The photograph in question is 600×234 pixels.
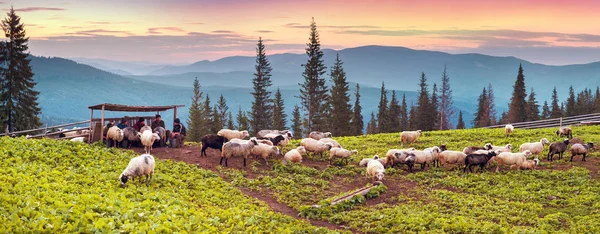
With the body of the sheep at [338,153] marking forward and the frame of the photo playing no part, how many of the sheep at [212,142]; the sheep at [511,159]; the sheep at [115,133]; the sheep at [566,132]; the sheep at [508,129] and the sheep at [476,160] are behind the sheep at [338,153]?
2

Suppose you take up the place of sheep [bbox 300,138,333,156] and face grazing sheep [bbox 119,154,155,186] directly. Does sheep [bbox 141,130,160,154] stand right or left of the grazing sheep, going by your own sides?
right

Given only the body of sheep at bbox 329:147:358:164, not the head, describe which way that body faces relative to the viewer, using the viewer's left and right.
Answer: facing to the right of the viewer

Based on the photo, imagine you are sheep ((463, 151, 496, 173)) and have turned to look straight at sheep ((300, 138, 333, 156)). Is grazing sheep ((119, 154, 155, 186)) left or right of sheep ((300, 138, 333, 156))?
left

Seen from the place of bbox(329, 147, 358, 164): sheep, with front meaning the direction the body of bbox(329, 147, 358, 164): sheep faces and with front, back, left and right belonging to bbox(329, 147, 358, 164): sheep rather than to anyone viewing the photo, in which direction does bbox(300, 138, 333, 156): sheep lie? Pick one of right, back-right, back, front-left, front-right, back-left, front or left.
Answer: back-left
